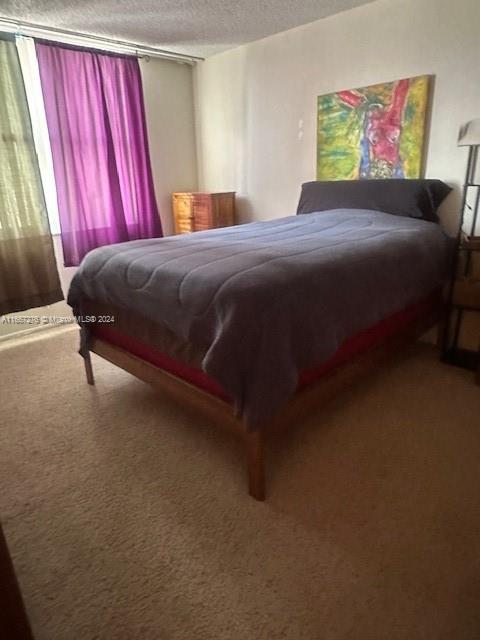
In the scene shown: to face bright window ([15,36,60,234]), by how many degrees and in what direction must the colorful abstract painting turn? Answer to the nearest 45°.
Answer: approximately 45° to its right

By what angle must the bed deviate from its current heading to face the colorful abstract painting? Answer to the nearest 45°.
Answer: approximately 180°

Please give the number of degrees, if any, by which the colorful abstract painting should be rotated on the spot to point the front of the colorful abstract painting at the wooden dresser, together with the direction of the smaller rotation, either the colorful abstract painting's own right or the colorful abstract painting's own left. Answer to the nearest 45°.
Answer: approximately 45° to the colorful abstract painting's own right

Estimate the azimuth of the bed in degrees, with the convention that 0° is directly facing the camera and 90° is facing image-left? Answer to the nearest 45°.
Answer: approximately 45°

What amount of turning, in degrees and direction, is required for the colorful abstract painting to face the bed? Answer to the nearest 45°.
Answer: approximately 45° to its left

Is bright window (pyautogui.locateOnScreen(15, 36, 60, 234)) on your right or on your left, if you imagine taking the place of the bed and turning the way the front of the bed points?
on your right

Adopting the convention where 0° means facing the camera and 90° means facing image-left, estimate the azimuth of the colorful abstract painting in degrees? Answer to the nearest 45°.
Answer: approximately 45°
